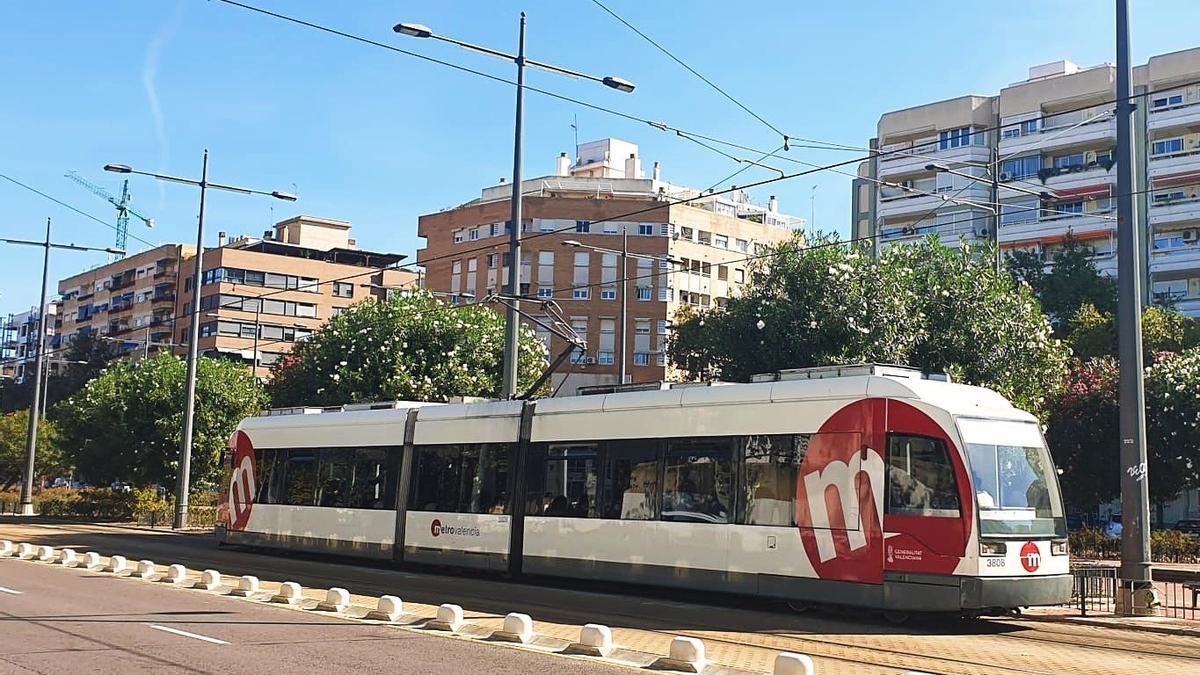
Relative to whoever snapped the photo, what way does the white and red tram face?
facing the viewer and to the right of the viewer

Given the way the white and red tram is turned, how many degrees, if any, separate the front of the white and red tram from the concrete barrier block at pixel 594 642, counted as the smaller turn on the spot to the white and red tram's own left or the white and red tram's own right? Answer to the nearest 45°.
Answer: approximately 45° to the white and red tram's own right

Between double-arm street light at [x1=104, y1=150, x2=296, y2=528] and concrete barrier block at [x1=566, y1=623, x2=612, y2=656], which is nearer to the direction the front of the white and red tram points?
the concrete barrier block

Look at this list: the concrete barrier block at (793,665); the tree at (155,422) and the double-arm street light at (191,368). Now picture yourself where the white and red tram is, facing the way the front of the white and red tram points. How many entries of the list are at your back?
2

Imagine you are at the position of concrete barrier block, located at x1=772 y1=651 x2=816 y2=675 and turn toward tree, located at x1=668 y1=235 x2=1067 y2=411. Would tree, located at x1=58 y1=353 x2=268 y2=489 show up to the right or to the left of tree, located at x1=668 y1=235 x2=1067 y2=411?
left

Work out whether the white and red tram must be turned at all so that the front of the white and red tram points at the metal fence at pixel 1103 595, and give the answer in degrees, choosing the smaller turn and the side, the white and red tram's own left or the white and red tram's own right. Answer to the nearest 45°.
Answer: approximately 45° to the white and red tram's own left

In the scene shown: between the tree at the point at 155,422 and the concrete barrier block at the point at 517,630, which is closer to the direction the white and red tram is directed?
the concrete barrier block

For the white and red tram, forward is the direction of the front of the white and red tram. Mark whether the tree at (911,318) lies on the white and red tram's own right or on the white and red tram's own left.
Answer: on the white and red tram's own left

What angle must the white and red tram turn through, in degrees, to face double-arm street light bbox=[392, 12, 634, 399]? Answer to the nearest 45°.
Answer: approximately 180°

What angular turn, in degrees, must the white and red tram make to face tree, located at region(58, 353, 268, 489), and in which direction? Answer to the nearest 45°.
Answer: approximately 180°

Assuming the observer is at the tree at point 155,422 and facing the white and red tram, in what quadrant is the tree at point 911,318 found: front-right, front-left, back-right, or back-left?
front-left

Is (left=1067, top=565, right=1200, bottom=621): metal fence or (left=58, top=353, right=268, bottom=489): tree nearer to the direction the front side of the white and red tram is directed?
the metal fence
